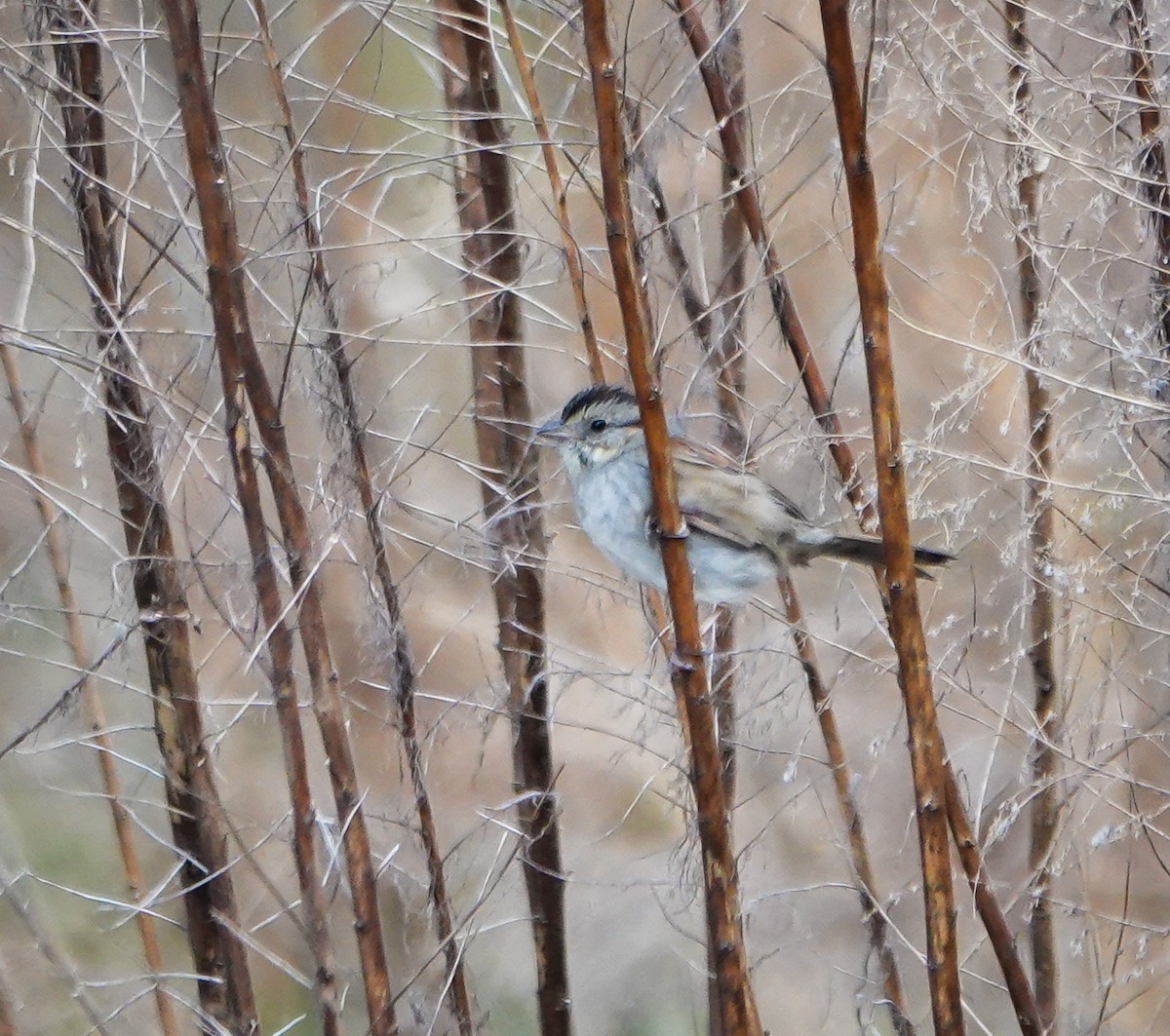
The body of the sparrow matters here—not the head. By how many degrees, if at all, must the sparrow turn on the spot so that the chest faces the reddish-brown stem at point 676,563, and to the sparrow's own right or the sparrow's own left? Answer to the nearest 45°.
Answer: approximately 90° to the sparrow's own left

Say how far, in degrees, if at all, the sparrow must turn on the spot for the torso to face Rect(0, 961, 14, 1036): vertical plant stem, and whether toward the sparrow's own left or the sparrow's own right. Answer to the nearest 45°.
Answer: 0° — it already faces it

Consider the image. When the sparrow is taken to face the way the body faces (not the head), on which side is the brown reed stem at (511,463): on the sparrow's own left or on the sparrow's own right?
on the sparrow's own right

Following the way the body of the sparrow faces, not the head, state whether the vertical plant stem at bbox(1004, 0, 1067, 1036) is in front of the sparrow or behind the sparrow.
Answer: behind

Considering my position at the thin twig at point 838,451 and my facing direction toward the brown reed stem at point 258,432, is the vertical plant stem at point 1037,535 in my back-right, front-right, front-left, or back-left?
back-right

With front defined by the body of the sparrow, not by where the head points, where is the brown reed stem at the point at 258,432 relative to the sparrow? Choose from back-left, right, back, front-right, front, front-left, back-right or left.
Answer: front-left

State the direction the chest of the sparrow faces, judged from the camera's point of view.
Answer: to the viewer's left
